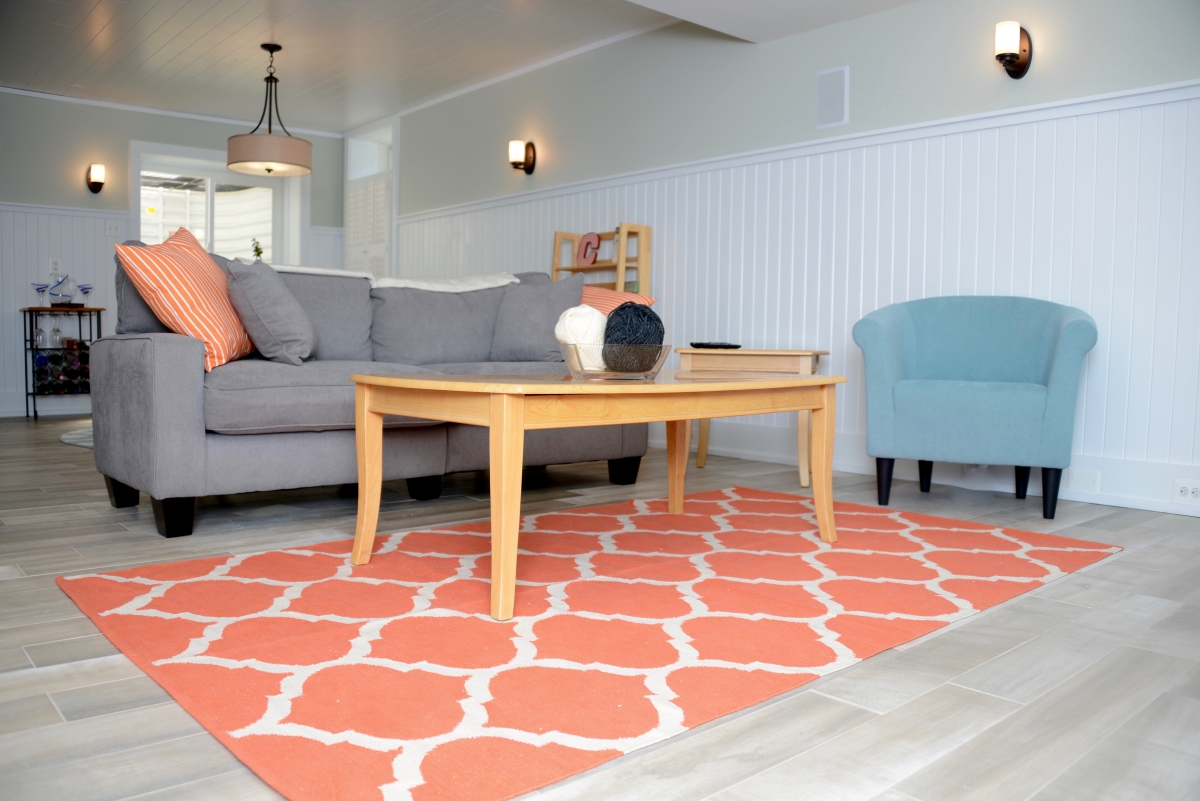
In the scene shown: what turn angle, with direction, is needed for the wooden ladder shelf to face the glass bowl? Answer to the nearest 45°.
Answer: approximately 45° to its left

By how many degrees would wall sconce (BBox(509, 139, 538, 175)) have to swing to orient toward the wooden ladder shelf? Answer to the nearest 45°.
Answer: approximately 90° to its left

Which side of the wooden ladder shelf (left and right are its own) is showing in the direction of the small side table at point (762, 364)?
left

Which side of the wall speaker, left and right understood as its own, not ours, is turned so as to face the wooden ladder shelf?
right

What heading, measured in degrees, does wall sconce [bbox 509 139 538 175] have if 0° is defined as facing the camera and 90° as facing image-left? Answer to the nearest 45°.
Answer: approximately 45°

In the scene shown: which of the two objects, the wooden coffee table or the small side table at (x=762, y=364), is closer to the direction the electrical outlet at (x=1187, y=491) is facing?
the wooden coffee table

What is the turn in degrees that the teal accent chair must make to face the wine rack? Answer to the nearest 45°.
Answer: approximately 90° to its right

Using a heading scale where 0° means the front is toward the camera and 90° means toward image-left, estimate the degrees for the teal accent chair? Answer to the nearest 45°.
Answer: approximately 0°

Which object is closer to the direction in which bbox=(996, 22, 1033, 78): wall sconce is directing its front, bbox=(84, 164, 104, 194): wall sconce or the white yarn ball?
the white yarn ball

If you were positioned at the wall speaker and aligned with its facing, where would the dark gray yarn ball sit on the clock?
The dark gray yarn ball is roughly at 11 o'clock from the wall speaker.

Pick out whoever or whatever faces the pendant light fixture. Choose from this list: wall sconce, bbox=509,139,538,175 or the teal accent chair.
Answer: the wall sconce
